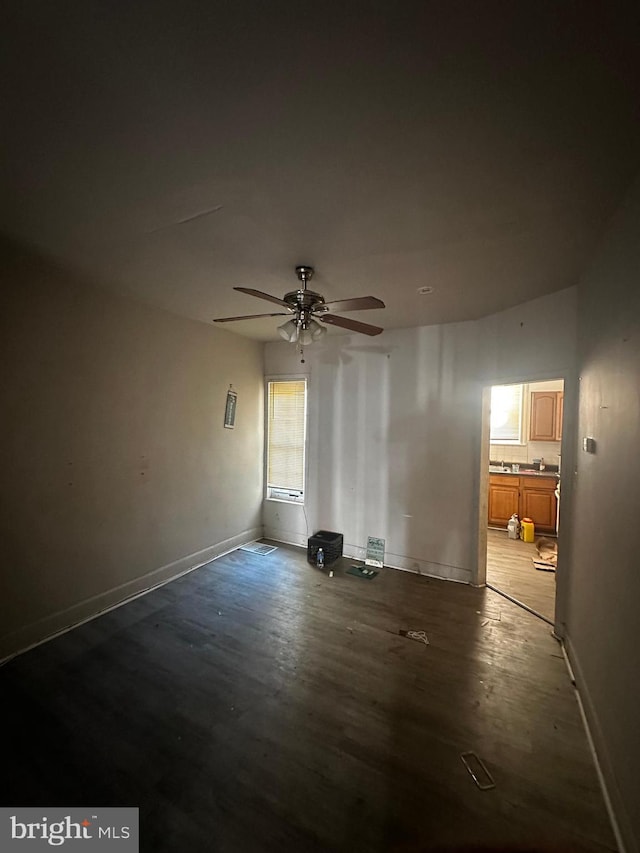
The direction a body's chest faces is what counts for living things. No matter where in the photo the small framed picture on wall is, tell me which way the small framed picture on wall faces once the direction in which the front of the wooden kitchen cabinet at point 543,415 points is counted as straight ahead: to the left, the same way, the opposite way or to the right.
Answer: to the left

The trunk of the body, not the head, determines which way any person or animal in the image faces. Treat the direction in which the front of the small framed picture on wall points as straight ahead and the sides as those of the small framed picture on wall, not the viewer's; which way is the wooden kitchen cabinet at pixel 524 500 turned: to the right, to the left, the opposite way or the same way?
to the right

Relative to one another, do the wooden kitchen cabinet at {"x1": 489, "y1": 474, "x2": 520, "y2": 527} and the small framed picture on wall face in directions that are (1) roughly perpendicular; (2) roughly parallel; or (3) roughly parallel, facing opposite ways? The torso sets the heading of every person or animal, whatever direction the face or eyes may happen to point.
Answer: roughly perpendicular

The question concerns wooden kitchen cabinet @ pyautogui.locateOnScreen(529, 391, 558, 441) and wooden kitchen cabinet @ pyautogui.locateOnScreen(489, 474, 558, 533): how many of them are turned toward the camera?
2

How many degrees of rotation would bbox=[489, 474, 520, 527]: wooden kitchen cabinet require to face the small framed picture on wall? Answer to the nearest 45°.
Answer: approximately 45° to its right

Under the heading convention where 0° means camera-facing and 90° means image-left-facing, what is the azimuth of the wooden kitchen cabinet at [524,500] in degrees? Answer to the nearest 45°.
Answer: approximately 0°

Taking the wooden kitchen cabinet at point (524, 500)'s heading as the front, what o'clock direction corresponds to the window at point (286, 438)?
The window is roughly at 2 o'clock from the wooden kitchen cabinet.

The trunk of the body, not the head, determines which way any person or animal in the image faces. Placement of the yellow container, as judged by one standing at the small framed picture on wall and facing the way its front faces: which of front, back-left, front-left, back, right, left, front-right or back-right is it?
front-left
